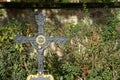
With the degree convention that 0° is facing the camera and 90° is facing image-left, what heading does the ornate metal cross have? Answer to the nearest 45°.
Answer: approximately 0°
